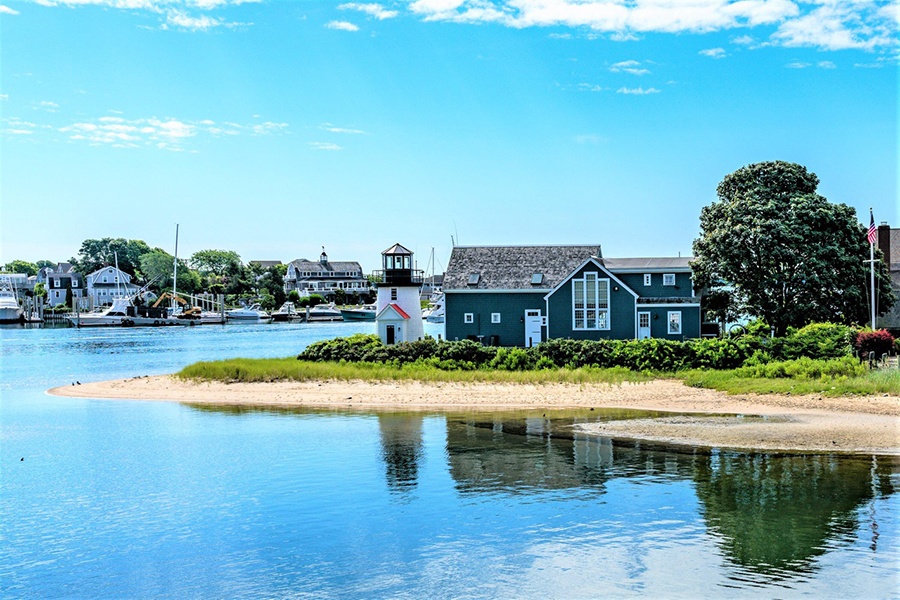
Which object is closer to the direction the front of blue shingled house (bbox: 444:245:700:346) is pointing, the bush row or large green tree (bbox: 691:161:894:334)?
the bush row

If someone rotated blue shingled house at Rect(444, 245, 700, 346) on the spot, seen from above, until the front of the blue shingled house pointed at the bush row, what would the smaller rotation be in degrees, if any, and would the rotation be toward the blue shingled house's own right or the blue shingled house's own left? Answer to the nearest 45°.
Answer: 0° — it already faces it

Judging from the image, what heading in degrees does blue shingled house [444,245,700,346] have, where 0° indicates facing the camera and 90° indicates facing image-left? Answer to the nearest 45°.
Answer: approximately 0°

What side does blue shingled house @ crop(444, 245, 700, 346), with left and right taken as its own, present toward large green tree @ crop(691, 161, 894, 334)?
left
